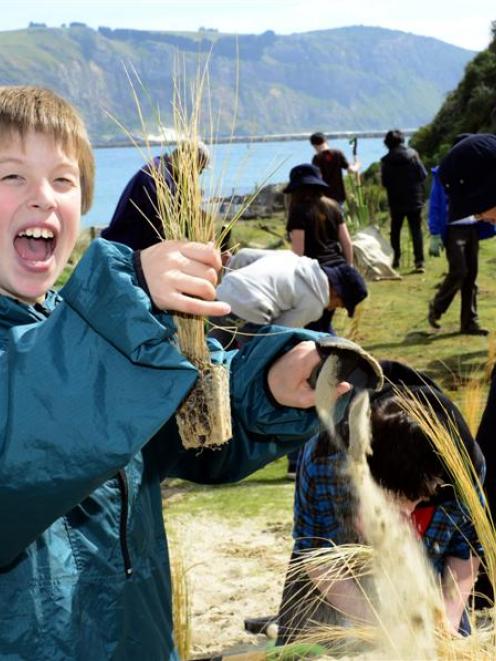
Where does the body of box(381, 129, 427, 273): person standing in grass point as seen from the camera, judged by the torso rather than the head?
away from the camera

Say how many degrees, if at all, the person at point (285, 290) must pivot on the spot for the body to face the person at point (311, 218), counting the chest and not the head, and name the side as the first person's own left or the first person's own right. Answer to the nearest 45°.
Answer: approximately 90° to the first person's own left

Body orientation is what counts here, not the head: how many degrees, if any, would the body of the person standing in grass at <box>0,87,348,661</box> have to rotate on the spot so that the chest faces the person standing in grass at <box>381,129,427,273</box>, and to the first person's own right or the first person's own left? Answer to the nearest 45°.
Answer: approximately 135° to the first person's own left

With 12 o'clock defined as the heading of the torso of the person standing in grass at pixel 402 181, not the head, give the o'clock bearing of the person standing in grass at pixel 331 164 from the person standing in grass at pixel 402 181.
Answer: the person standing in grass at pixel 331 164 is roughly at 9 o'clock from the person standing in grass at pixel 402 181.

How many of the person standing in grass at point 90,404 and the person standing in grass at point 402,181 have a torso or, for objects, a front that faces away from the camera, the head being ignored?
1

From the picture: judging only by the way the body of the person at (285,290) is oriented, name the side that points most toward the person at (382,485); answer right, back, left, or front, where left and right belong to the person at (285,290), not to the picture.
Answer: right

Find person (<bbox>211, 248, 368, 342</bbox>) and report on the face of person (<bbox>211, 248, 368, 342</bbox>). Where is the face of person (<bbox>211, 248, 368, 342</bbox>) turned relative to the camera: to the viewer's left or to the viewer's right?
to the viewer's right

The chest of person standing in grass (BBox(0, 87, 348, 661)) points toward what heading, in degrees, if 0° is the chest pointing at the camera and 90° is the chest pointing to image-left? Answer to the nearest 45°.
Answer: approximately 315°

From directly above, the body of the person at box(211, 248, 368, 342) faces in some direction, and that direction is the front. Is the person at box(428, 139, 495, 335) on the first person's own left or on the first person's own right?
on the first person's own left

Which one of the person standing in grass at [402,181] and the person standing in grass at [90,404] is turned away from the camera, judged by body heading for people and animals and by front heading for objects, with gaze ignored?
the person standing in grass at [402,181]

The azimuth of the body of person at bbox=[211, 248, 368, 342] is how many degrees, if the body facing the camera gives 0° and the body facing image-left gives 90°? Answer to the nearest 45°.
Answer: approximately 270°
